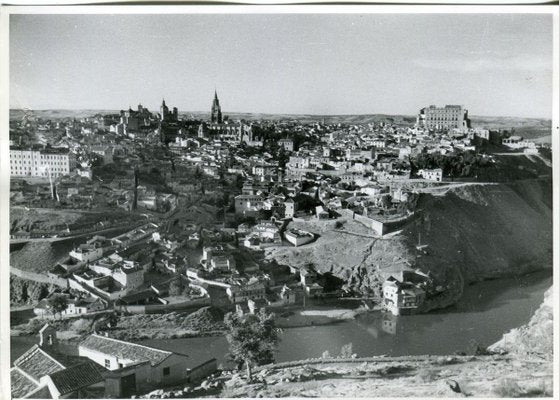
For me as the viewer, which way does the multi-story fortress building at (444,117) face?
facing the viewer

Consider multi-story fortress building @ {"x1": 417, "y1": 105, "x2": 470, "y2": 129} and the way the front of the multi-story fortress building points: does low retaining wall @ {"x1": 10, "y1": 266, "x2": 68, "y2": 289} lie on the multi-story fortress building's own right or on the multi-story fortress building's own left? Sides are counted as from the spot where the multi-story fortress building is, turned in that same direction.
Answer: on the multi-story fortress building's own right

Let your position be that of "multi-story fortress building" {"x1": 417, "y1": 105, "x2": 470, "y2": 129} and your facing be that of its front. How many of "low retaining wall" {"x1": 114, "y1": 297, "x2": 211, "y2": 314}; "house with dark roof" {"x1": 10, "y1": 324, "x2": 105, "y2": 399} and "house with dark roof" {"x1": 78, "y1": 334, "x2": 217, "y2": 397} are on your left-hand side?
0

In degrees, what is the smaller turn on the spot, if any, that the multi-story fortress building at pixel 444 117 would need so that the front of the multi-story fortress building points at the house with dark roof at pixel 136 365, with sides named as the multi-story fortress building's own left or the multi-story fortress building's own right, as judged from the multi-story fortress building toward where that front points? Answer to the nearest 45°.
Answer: approximately 45° to the multi-story fortress building's own right

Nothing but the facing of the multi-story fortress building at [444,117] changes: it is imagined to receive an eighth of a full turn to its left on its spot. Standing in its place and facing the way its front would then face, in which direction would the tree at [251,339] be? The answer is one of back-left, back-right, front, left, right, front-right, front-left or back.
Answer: right

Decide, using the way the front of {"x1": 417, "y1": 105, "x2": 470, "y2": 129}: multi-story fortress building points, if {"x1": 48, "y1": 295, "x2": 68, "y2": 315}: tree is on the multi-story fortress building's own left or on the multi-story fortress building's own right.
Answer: on the multi-story fortress building's own right

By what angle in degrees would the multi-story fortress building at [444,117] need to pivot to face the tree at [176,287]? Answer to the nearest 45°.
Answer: approximately 45° to its right
